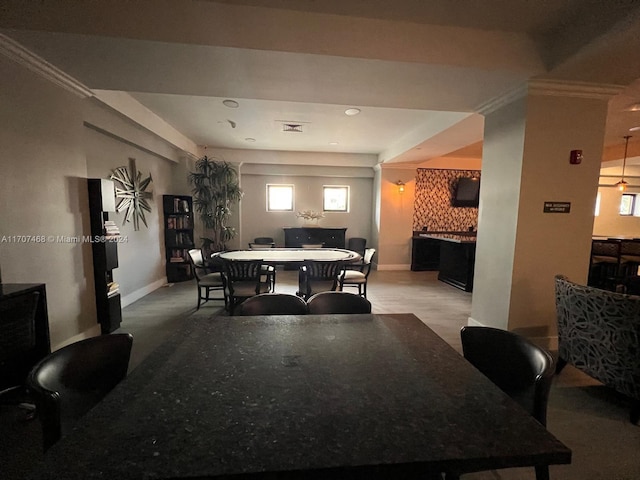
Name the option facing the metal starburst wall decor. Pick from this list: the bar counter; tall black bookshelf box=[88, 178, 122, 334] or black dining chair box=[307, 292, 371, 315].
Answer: the bar counter

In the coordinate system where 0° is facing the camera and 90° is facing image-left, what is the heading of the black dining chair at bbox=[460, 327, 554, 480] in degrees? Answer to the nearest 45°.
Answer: approximately 45°

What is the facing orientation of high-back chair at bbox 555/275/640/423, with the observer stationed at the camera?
facing away from the viewer and to the right of the viewer

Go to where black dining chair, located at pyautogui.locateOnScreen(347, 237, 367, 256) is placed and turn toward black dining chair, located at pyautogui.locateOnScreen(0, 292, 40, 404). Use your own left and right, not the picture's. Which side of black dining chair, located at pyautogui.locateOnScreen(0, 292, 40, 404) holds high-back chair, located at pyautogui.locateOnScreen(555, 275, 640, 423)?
left

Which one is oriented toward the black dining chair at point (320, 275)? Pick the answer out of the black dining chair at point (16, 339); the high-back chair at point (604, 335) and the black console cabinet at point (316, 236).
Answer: the black console cabinet

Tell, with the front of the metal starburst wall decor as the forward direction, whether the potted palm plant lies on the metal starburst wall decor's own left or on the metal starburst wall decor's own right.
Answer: on the metal starburst wall decor's own left

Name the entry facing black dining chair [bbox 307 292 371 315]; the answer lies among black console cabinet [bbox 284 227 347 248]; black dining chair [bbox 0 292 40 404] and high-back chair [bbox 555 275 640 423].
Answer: the black console cabinet

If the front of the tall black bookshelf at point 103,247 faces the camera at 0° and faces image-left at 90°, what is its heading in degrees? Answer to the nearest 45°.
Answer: approximately 315°

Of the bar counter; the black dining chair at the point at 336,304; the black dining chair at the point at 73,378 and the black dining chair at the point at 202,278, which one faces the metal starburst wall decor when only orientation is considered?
the bar counter
